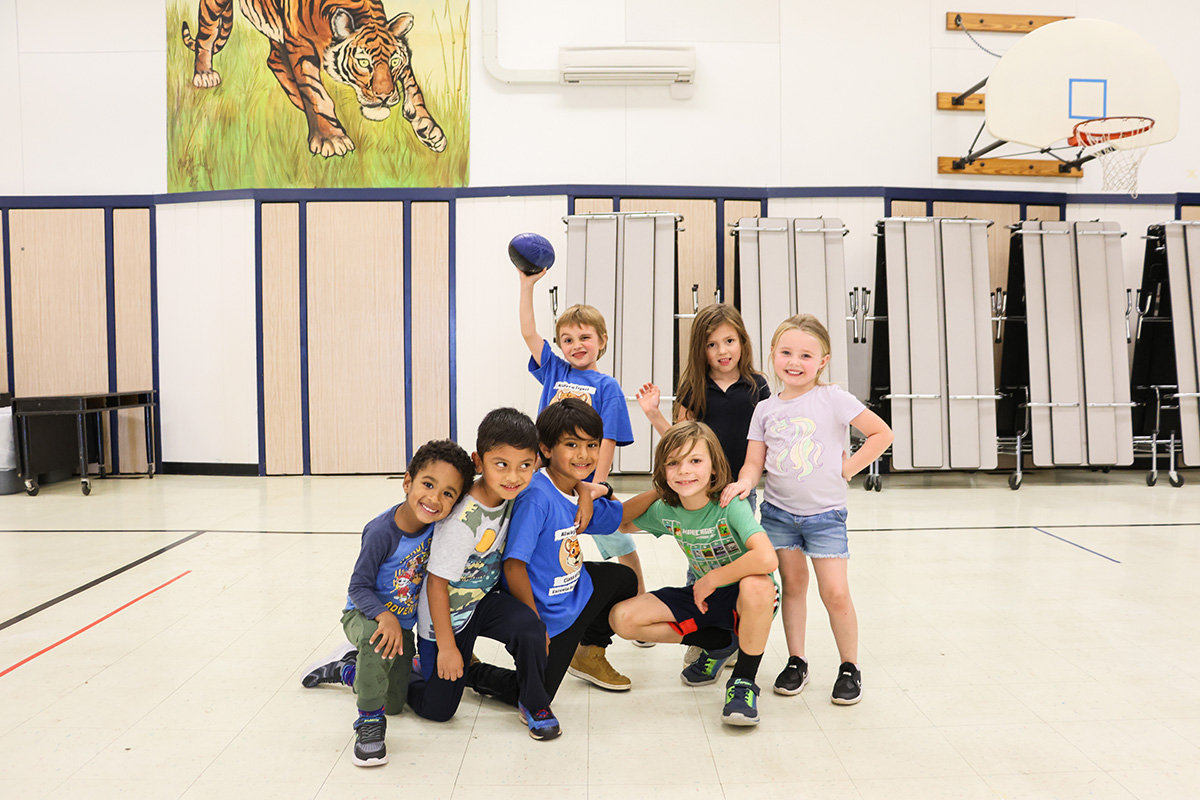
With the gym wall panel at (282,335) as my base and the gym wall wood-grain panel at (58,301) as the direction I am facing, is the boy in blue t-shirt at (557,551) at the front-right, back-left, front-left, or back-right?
back-left

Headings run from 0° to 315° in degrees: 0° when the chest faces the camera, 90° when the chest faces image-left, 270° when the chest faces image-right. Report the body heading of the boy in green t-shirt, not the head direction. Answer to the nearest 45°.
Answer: approximately 0°

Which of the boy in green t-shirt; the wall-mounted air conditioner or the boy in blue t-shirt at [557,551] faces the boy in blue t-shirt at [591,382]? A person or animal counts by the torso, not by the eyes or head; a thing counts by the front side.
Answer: the wall-mounted air conditioner

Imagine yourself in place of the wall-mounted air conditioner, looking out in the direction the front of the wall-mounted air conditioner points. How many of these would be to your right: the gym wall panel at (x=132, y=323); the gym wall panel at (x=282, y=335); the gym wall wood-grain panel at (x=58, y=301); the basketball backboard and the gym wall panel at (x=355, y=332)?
4

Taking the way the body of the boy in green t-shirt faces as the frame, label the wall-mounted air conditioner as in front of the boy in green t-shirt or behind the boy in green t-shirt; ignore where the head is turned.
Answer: behind

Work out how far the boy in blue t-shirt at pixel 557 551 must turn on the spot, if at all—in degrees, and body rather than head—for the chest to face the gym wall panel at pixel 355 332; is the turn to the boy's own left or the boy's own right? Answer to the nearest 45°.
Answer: approximately 135° to the boy's own left

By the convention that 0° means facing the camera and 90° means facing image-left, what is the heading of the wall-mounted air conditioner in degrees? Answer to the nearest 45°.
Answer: approximately 0°

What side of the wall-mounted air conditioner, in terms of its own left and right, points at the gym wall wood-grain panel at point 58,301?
right

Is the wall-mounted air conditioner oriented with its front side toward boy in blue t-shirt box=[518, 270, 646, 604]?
yes

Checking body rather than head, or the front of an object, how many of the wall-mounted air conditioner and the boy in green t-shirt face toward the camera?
2

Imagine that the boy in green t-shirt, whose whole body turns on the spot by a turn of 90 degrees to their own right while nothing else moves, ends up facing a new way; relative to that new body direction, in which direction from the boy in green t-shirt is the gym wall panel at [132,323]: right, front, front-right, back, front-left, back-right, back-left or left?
front-right
